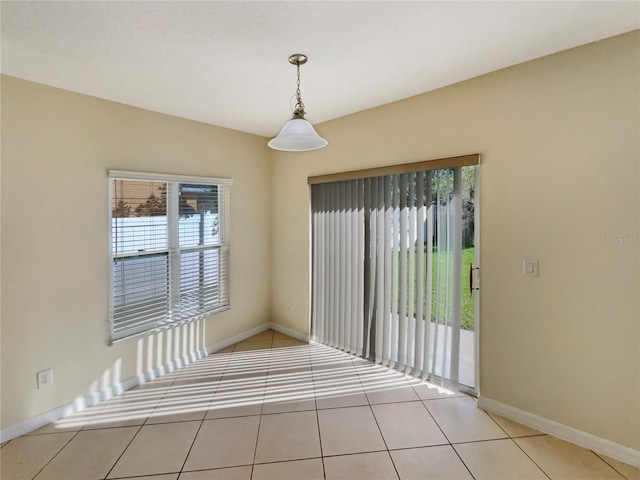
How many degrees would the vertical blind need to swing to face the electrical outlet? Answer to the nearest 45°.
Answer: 0° — it already faces it

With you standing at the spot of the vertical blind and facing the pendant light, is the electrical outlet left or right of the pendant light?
right

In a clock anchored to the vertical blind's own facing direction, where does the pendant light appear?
The pendant light is roughly at 11 o'clock from the vertical blind.

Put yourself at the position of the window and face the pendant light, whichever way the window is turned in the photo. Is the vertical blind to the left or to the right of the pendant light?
left

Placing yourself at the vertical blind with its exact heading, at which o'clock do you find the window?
The window is roughly at 1 o'clock from the vertical blind.
